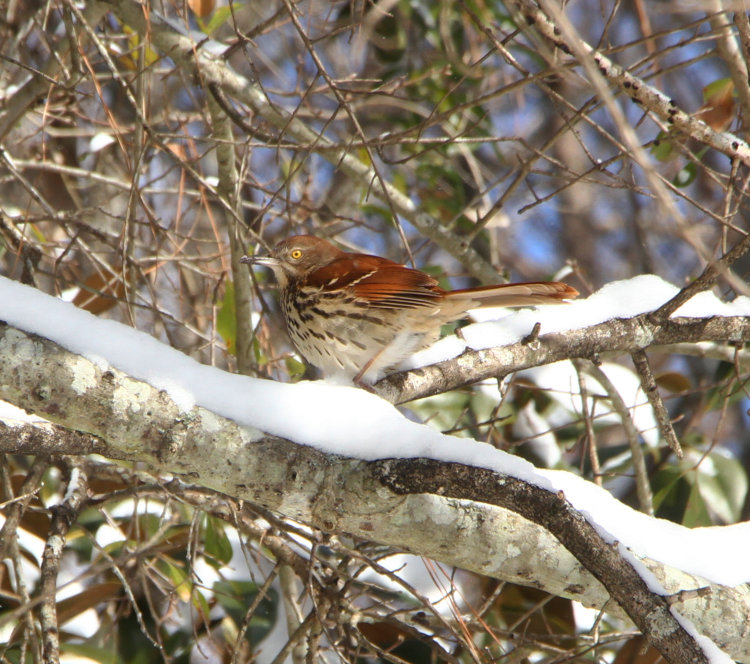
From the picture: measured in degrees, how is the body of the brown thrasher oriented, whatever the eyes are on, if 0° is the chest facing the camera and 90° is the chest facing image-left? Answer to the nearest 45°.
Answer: approximately 90°

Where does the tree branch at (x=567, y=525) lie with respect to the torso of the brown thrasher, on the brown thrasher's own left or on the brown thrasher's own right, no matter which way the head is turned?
on the brown thrasher's own left
